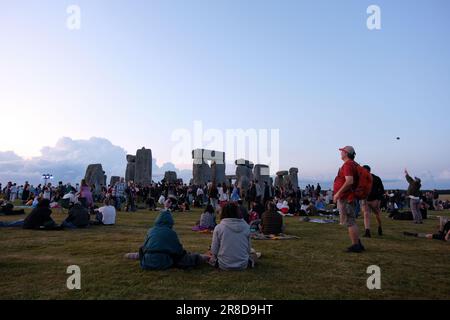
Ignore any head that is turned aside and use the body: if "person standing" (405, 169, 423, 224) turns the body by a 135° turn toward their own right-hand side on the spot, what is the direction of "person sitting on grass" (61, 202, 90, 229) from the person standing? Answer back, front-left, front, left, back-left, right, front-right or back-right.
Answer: back-right

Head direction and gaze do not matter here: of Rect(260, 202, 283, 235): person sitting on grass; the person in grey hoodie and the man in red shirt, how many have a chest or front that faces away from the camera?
2

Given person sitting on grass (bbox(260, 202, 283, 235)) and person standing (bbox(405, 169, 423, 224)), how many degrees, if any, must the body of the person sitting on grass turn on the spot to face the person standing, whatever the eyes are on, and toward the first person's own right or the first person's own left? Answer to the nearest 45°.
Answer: approximately 45° to the first person's own right

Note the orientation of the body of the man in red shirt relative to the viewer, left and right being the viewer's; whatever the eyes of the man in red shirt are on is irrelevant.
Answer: facing to the left of the viewer

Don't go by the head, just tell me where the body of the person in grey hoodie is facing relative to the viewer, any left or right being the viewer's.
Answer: facing away from the viewer

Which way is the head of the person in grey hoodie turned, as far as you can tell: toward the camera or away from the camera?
away from the camera

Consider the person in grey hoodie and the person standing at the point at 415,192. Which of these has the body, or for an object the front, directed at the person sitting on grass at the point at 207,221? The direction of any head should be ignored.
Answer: the person in grey hoodie

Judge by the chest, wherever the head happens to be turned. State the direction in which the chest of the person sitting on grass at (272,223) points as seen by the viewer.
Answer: away from the camera

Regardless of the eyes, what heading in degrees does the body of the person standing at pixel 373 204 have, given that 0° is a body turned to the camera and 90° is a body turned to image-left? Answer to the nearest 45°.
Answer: approximately 135°

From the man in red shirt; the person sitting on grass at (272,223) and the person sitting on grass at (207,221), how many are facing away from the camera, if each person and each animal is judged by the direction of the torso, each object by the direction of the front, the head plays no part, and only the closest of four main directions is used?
2

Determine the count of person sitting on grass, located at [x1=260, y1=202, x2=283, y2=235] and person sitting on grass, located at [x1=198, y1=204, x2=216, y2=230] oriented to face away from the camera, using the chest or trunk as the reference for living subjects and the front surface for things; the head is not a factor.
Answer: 2

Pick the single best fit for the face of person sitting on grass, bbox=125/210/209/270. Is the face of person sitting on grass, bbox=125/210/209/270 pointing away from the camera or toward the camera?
away from the camera

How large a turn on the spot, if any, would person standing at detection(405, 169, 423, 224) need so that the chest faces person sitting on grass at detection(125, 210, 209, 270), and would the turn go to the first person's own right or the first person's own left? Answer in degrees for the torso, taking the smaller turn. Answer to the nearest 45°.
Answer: approximately 135° to the first person's own left
